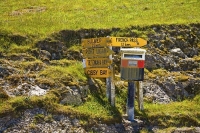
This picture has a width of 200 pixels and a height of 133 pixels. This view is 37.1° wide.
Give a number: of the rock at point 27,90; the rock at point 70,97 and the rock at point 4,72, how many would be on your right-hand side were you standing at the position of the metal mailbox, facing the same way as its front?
3

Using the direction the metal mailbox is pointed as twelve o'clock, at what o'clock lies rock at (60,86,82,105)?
The rock is roughly at 3 o'clock from the metal mailbox.

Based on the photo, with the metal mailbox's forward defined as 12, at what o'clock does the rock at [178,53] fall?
The rock is roughly at 7 o'clock from the metal mailbox.

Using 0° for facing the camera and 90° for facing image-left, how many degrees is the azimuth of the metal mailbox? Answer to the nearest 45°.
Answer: approximately 0°

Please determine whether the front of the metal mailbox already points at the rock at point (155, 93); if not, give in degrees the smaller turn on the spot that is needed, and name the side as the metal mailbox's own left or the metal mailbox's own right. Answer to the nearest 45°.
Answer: approximately 135° to the metal mailbox's own left

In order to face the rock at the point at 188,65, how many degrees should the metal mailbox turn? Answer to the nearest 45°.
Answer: approximately 135° to its left

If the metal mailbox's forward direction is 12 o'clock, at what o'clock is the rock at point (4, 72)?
The rock is roughly at 3 o'clock from the metal mailbox.

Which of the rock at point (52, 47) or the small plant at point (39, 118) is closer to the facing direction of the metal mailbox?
the small plant

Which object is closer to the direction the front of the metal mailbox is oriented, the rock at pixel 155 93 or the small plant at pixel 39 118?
the small plant
